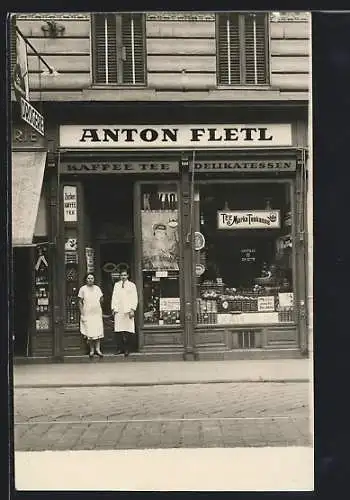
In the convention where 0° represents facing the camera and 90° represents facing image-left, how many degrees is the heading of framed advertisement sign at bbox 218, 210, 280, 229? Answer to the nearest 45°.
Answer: approximately 0°

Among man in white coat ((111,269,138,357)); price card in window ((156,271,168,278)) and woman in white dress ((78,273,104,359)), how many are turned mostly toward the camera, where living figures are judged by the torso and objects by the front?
3

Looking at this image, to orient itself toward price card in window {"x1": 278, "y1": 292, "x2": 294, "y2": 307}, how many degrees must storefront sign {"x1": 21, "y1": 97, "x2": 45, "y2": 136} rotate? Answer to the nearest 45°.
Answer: approximately 45° to its left

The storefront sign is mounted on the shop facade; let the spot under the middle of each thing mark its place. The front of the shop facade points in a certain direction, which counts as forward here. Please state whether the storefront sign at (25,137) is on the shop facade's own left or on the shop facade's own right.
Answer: on the shop facade's own right

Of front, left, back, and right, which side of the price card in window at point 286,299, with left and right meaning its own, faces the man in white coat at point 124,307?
right

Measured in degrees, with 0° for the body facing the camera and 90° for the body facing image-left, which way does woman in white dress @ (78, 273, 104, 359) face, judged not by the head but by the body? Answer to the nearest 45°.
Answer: approximately 0°

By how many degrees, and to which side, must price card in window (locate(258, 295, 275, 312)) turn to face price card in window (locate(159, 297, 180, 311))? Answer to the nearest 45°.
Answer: approximately 90° to its right

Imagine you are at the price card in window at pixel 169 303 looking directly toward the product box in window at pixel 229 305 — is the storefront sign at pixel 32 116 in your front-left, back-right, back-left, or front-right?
back-right
